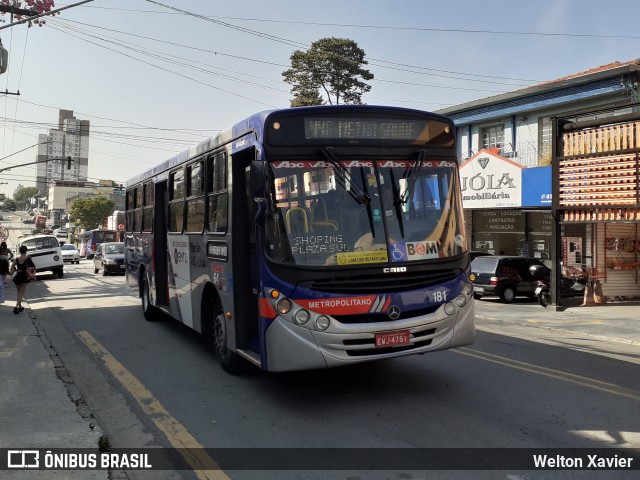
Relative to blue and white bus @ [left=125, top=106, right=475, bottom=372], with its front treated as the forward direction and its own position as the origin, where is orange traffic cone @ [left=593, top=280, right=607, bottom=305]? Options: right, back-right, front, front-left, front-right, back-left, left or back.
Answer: left

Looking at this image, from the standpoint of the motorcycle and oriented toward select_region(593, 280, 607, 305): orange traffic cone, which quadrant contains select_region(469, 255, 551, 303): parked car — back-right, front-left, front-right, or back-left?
back-left

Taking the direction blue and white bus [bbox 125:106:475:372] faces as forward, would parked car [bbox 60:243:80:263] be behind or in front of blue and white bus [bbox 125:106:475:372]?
behind

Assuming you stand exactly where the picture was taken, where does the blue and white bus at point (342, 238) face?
facing the viewer and to the right of the viewer

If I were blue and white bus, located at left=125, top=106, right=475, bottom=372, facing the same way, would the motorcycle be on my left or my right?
on my left

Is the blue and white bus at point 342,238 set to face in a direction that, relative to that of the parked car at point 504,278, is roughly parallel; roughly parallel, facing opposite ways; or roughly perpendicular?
roughly perpendicular

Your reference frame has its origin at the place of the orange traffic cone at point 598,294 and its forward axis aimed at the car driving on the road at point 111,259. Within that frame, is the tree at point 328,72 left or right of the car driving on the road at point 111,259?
right
